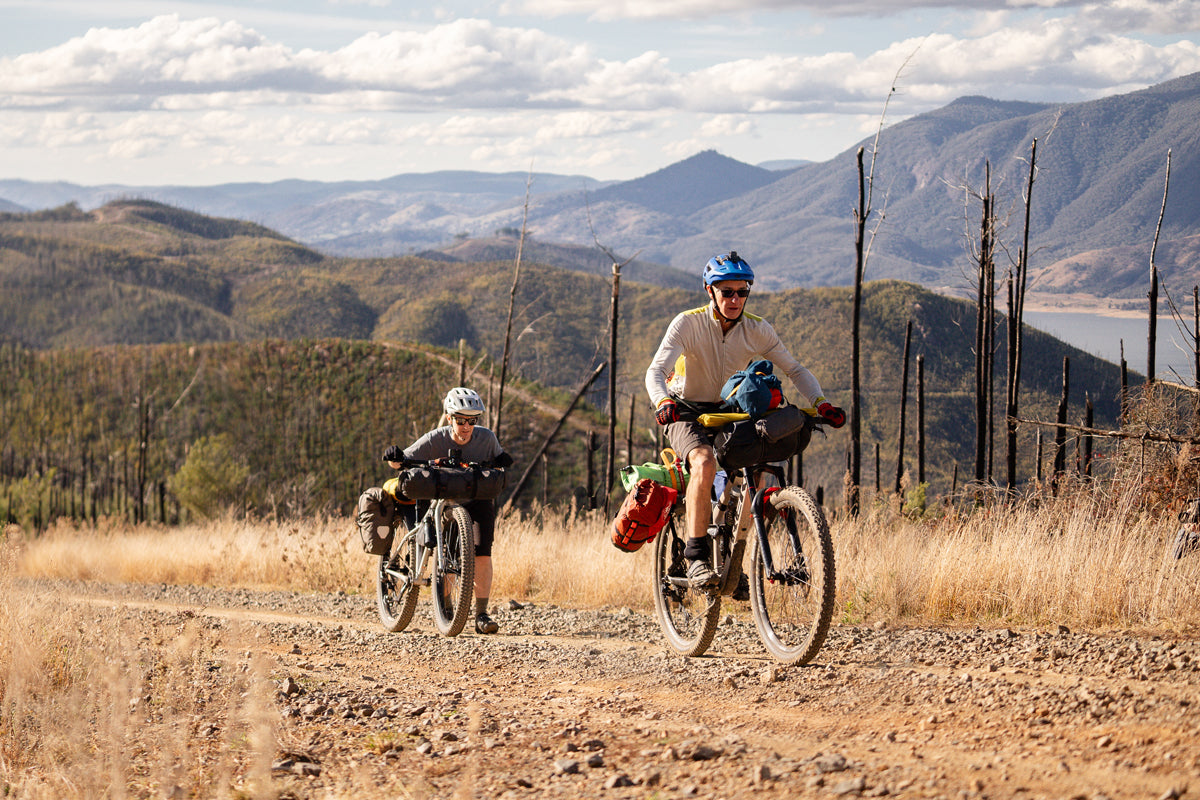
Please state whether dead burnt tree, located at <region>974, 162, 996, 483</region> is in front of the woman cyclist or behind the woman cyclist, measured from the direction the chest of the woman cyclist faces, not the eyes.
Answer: behind

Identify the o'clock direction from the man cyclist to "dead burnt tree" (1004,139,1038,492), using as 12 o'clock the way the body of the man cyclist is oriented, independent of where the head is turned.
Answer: The dead burnt tree is roughly at 8 o'clock from the man cyclist.

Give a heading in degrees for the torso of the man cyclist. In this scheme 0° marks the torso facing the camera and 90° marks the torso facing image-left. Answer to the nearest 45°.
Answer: approximately 315°

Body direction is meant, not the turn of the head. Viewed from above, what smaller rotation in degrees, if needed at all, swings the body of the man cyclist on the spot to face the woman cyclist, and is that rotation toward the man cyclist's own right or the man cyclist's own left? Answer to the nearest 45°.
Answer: approximately 180°

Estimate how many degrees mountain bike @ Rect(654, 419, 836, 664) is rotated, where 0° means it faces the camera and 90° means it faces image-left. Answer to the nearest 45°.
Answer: approximately 315°

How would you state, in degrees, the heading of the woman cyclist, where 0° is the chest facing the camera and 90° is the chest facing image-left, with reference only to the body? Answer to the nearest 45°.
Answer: approximately 0°

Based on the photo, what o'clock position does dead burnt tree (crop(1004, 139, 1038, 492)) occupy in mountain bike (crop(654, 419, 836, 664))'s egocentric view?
The dead burnt tree is roughly at 8 o'clock from the mountain bike.
